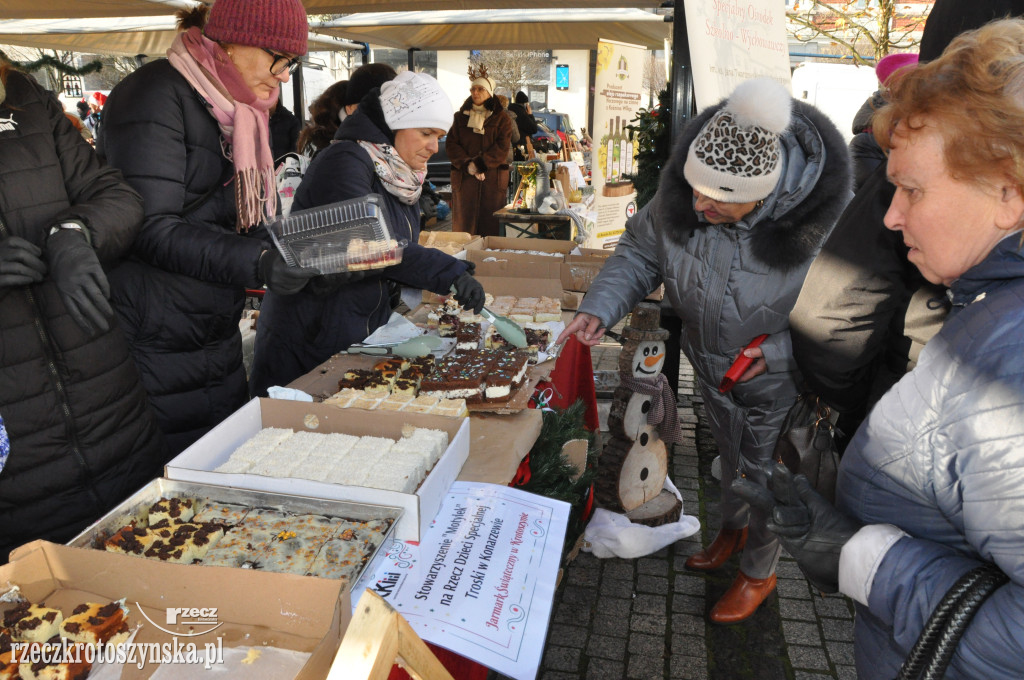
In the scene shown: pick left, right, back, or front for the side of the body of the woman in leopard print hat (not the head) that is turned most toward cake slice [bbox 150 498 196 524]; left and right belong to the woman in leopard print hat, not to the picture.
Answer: front

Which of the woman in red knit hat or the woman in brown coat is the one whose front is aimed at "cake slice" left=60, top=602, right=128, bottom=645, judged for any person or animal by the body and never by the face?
the woman in brown coat

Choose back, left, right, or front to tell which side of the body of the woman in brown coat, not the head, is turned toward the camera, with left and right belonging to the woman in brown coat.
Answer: front

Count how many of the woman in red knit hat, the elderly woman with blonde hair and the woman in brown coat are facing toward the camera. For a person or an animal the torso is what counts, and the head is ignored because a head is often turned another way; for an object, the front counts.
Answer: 1

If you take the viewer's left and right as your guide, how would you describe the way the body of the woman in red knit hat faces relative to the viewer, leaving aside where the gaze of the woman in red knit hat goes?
facing to the right of the viewer

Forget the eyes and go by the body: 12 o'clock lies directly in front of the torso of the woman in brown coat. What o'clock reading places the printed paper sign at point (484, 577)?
The printed paper sign is roughly at 12 o'clock from the woman in brown coat.

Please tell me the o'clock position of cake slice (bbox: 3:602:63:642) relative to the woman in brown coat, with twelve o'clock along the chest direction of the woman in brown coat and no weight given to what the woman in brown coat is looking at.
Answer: The cake slice is roughly at 12 o'clock from the woman in brown coat.

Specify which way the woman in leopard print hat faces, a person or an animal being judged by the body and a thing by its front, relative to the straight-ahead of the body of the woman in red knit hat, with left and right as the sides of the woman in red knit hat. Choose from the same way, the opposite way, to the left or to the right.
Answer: the opposite way

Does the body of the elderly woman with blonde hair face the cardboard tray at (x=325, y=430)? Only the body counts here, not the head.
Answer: yes

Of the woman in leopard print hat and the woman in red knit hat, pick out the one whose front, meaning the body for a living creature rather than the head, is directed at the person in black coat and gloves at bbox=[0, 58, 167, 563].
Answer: the woman in leopard print hat

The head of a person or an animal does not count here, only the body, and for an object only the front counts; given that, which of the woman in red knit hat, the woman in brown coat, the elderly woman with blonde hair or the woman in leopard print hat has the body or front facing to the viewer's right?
the woman in red knit hat

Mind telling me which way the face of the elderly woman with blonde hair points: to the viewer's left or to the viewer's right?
to the viewer's left

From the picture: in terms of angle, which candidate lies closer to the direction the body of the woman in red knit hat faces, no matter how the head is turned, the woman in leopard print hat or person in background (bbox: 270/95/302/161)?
the woman in leopard print hat

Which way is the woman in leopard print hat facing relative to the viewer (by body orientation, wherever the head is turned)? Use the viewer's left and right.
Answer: facing the viewer and to the left of the viewer

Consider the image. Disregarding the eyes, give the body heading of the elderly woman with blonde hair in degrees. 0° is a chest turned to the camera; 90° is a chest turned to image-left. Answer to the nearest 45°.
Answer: approximately 90°

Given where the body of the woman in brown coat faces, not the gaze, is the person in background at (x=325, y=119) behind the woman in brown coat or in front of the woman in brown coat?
in front

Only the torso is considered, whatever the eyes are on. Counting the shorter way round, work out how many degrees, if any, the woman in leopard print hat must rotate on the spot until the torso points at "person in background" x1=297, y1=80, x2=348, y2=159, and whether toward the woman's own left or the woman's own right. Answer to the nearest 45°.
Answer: approximately 90° to the woman's own right
